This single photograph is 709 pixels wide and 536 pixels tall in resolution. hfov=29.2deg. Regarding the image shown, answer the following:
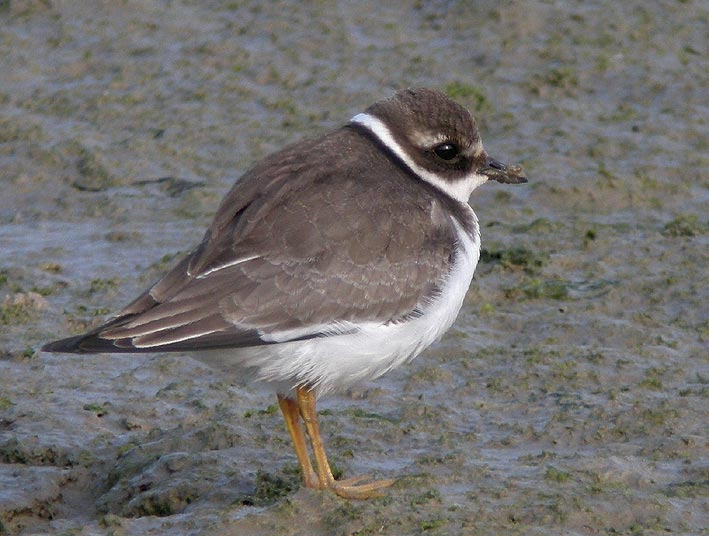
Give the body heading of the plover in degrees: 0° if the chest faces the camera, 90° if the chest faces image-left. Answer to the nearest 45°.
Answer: approximately 270°
